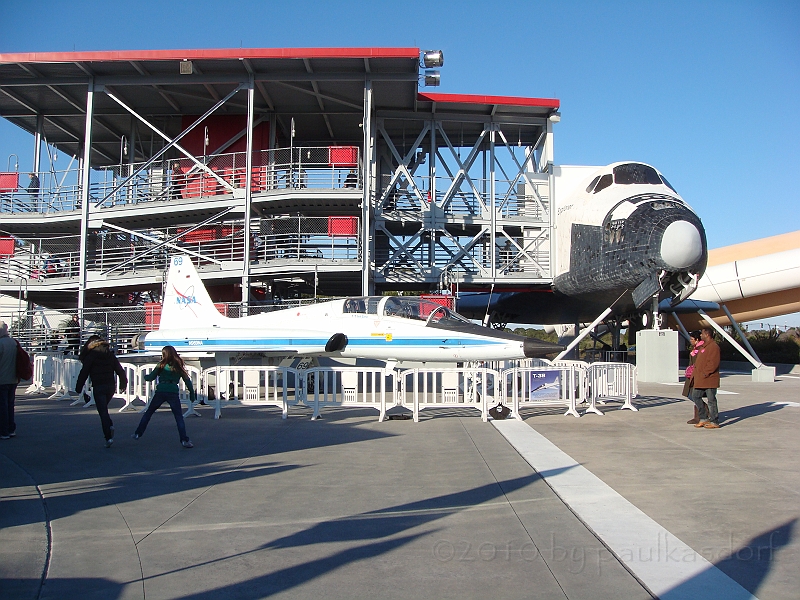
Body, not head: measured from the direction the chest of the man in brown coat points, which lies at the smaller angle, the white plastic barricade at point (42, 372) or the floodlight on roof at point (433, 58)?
the white plastic barricade

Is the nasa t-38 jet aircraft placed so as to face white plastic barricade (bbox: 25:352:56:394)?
no

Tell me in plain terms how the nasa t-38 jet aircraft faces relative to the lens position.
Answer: facing to the right of the viewer

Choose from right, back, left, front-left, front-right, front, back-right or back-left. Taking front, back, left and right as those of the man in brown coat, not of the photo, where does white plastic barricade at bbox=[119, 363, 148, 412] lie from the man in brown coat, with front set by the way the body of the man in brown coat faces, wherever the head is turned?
front

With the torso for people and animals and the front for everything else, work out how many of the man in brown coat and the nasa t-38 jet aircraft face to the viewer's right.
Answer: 1

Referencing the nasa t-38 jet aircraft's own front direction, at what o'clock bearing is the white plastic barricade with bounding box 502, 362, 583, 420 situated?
The white plastic barricade is roughly at 1 o'clock from the nasa t-38 jet aircraft.

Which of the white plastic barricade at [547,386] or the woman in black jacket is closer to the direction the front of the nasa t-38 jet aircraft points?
the white plastic barricade

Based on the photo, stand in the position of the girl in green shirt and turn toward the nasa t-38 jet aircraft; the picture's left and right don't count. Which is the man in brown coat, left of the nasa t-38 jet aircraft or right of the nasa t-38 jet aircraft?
right

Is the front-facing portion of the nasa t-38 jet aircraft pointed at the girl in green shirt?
no

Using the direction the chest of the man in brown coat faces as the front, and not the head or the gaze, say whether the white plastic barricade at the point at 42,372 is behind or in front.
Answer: in front

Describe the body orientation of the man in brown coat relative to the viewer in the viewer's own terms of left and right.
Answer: facing to the left of the viewer

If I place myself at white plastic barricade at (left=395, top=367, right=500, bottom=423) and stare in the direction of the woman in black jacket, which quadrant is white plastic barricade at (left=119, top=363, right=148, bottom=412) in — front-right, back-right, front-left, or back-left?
front-right

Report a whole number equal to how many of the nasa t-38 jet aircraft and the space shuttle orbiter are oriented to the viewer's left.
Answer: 0

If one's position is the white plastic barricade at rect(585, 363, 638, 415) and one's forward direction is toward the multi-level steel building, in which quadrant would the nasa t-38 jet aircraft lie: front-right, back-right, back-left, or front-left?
front-left

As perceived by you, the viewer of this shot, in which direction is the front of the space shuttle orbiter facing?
facing the viewer and to the right of the viewer
